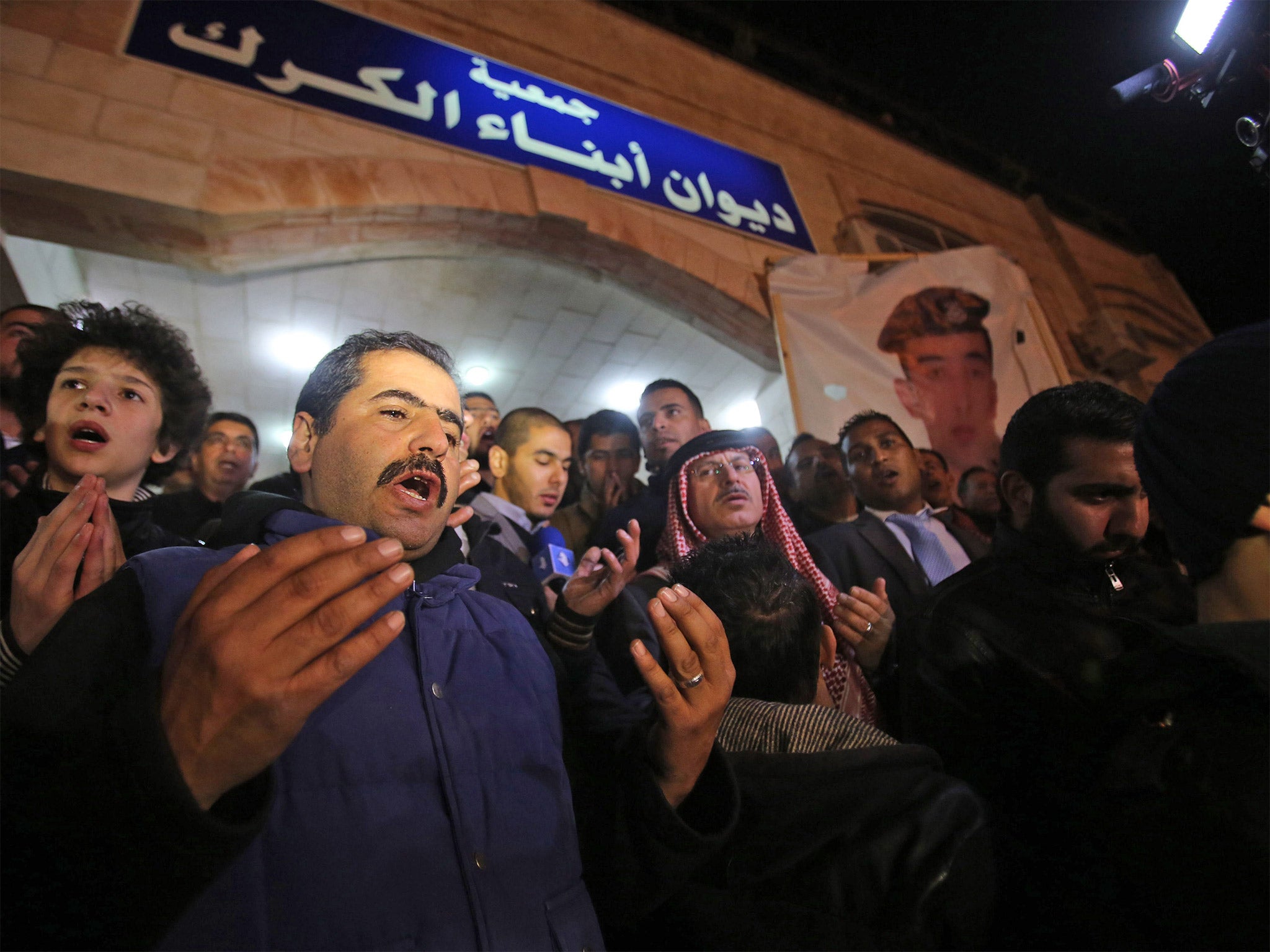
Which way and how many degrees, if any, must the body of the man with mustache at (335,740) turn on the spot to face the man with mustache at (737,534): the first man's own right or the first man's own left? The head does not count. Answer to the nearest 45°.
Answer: approximately 90° to the first man's own left

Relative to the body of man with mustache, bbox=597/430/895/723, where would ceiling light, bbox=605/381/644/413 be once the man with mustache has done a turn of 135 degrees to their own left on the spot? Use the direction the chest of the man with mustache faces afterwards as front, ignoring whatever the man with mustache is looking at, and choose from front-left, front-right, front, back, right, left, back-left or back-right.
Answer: front-left

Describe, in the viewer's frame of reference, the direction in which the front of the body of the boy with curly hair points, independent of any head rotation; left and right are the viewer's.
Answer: facing the viewer

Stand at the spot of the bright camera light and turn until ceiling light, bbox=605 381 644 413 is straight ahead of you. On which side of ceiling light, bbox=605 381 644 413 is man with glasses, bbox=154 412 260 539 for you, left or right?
left

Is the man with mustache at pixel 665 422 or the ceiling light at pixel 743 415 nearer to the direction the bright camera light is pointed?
the man with mustache

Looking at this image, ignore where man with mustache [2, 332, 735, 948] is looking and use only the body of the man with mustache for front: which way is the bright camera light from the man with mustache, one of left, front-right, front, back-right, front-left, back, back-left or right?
front-left

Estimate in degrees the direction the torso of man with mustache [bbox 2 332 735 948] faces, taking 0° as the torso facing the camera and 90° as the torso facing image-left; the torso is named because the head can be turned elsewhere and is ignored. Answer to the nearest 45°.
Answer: approximately 315°

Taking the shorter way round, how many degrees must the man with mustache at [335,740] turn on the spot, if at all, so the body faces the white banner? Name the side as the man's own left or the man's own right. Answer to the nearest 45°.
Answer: approximately 90° to the man's own left

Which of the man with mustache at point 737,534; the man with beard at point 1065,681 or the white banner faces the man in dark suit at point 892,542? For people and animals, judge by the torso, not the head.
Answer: the white banner

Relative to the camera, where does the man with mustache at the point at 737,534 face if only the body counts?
toward the camera

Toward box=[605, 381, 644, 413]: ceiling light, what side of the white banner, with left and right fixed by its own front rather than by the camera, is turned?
right
